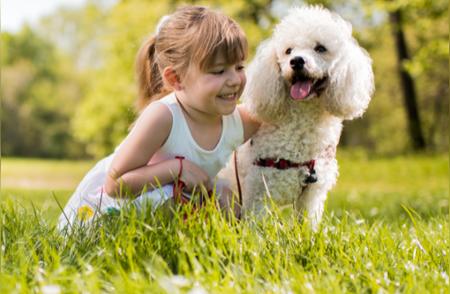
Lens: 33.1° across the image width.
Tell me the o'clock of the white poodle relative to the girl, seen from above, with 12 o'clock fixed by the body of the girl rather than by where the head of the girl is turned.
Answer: The white poodle is roughly at 10 o'clock from the girl.

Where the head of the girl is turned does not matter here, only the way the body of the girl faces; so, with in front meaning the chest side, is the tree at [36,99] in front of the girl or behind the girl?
behind

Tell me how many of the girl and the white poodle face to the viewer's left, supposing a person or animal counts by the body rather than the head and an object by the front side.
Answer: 0

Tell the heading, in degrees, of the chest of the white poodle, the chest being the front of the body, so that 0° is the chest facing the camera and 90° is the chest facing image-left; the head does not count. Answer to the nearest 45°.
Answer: approximately 0°

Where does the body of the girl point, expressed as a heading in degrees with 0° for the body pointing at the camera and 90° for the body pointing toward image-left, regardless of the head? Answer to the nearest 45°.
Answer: approximately 315°

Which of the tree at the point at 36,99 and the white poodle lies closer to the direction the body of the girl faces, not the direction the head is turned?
the white poodle

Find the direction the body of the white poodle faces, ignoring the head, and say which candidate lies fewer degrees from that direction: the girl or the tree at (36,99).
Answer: the girl
